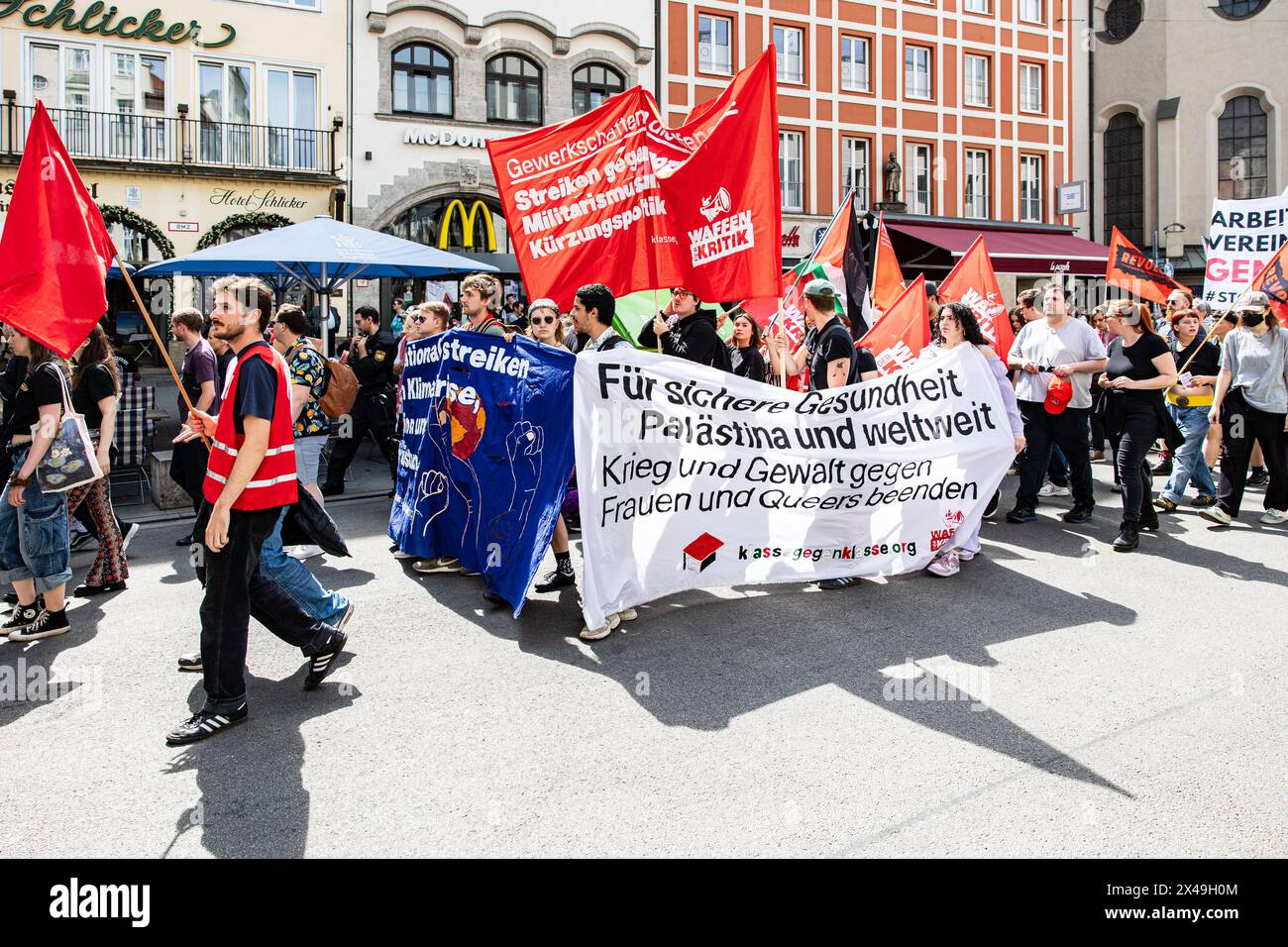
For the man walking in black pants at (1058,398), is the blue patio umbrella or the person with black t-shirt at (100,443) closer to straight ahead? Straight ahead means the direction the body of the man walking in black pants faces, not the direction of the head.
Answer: the person with black t-shirt

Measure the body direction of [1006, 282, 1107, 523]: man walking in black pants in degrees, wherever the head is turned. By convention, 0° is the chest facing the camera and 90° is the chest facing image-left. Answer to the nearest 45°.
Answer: approximately 45°

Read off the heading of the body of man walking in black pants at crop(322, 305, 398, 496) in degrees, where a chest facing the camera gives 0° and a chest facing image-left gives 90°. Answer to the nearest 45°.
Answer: approximately 90°

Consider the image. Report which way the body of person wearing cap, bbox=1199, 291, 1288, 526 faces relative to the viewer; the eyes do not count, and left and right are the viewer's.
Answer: facing the viewer and to the left of the viewer

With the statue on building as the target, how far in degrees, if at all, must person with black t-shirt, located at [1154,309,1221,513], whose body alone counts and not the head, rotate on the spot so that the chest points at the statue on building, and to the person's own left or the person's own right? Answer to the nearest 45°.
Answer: approximately 135° to the person's own right

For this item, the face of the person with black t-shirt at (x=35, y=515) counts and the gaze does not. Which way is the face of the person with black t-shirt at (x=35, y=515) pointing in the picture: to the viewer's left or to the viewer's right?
to the viewer's left

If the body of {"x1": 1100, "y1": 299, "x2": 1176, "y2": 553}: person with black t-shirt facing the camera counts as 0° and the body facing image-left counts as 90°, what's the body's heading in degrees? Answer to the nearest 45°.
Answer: approximately 45°

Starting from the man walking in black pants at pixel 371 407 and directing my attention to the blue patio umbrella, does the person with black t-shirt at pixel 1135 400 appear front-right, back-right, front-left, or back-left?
back-right
